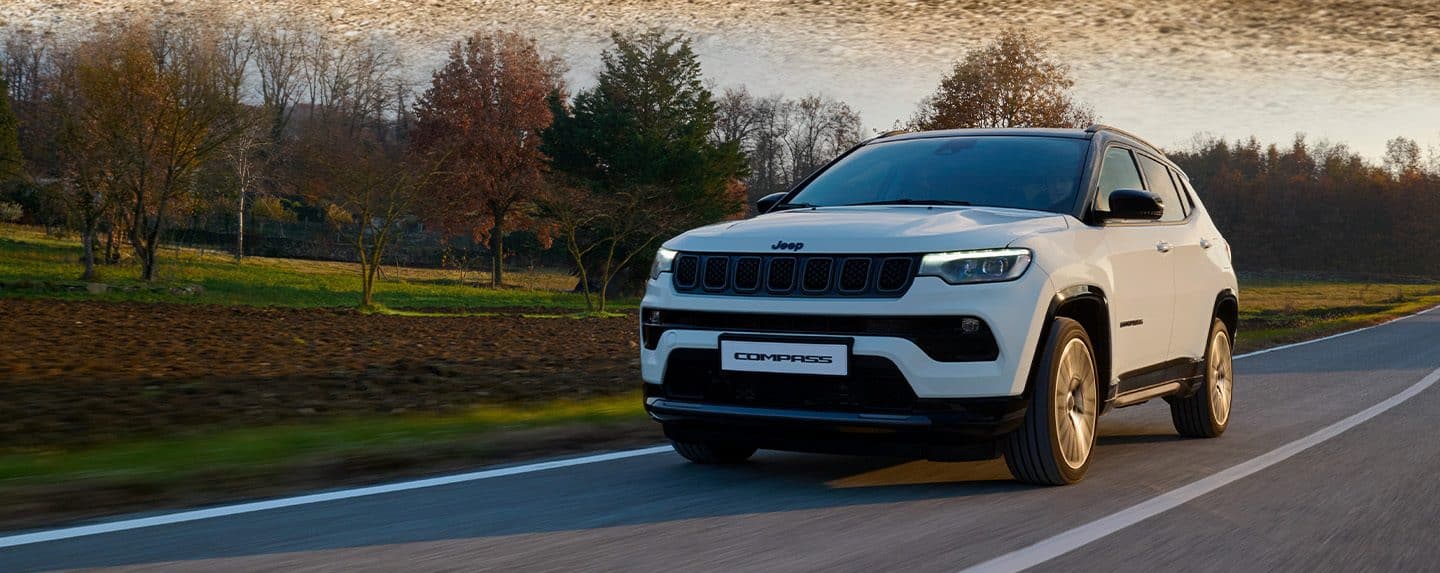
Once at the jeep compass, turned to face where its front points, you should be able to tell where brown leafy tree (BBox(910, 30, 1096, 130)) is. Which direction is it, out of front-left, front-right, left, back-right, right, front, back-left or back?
back-right

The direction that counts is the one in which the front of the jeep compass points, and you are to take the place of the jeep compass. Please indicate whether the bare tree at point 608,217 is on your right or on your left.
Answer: on your right

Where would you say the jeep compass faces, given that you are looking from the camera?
facing the viewer and to the left of the viewer

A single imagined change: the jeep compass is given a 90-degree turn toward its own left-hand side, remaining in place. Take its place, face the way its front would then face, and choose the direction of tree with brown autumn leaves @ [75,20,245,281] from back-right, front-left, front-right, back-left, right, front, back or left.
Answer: back

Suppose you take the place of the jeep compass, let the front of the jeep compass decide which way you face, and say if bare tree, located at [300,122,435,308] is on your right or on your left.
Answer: on your right
